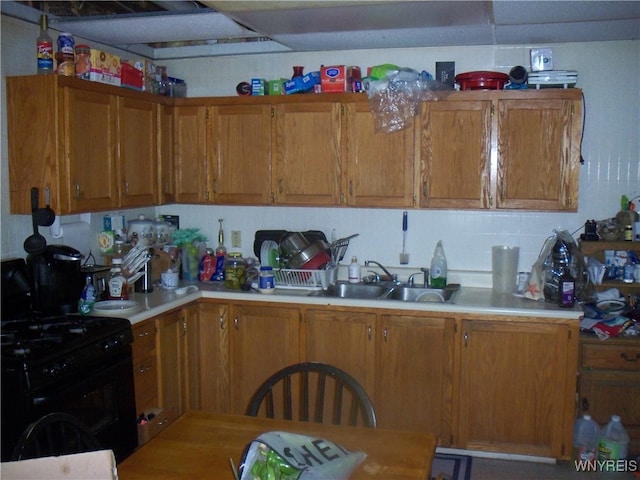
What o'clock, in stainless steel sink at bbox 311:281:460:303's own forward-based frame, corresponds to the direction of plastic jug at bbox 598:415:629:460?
The plastic jug is roughly at 10 o'clock from the stainless steel sink.

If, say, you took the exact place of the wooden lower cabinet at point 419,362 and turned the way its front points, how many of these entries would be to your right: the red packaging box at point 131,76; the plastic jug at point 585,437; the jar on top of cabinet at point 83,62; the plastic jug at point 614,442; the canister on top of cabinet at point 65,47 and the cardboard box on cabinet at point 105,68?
4

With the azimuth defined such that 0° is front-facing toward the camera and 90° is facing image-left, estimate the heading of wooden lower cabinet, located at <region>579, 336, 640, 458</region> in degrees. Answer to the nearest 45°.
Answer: approximately 0°

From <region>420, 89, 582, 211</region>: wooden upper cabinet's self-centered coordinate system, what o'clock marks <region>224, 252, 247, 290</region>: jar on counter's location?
The jar on counter is roughly at 3 o'clock from the wooden upper cabinet.

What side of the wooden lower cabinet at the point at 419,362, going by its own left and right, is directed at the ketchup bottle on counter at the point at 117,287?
right

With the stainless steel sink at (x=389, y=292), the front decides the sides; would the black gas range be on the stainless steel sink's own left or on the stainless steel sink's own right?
on the stainless steel sink's own right

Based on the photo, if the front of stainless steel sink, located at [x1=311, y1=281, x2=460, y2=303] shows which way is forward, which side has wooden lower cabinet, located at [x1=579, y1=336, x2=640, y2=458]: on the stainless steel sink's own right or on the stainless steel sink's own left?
on the stainless steel sink's own left

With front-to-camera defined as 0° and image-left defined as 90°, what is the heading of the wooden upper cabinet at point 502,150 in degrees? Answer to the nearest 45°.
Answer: approximately 0°
